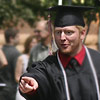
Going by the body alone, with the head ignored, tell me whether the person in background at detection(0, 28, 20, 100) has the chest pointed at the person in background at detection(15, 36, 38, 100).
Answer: no

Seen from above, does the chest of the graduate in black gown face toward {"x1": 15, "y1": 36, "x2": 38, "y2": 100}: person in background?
no
